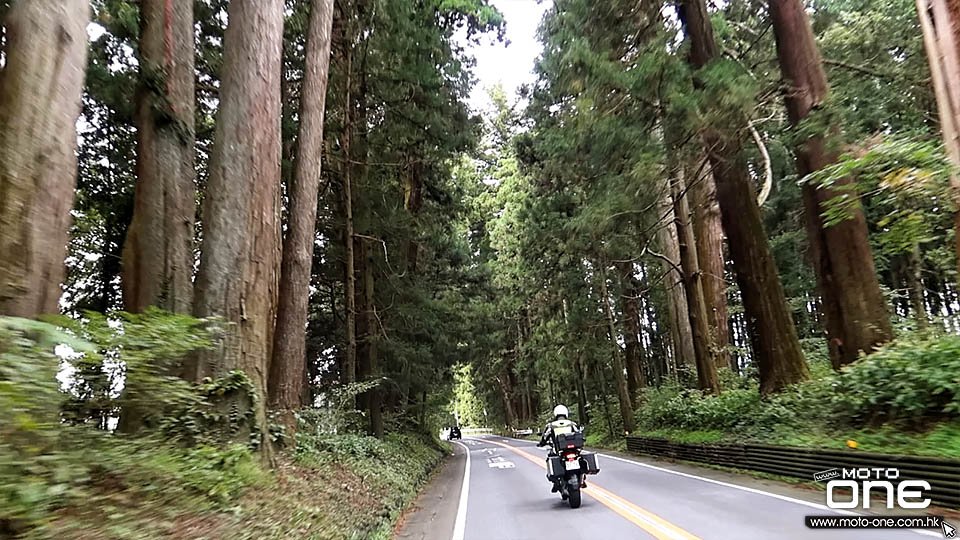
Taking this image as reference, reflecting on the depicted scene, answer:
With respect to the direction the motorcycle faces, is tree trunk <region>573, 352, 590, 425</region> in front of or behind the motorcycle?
in front

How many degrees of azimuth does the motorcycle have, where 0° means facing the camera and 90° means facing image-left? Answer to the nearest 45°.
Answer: approximately 180°

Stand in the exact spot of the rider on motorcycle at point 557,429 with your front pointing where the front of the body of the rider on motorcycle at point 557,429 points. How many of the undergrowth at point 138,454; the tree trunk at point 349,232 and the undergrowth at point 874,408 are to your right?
1

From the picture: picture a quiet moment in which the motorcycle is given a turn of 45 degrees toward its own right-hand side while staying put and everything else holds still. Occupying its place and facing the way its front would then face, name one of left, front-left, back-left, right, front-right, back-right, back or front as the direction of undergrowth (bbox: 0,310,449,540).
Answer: back

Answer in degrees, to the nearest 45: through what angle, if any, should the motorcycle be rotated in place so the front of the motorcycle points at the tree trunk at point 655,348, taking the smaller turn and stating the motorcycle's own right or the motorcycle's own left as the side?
0° — it already faces it

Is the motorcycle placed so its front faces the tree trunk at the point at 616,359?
yes

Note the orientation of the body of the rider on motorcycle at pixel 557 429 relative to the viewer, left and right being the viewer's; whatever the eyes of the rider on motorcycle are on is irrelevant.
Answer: facing away from the viewer

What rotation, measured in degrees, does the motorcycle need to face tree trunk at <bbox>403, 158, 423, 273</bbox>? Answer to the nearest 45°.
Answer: approximately 45° to its left
